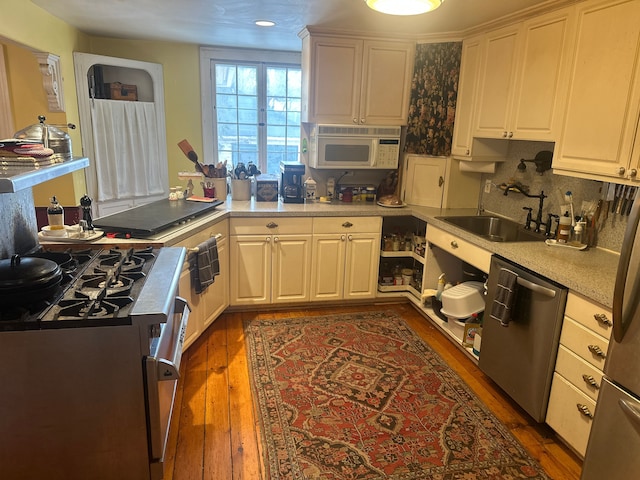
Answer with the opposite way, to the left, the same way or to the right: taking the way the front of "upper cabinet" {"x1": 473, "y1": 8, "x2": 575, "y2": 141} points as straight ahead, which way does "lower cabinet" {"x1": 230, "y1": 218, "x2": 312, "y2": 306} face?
to the left

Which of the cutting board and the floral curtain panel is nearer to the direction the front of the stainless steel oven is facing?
the floral curtain panel

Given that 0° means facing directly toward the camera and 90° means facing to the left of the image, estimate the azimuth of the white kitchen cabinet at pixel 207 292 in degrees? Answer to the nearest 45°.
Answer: approximately 315°

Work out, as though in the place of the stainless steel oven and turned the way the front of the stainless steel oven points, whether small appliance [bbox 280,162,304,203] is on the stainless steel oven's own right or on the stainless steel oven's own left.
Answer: on the stainless steel oven's own left

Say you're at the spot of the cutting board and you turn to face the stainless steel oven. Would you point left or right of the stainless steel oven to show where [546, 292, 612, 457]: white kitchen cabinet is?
left

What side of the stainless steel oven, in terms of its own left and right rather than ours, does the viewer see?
right

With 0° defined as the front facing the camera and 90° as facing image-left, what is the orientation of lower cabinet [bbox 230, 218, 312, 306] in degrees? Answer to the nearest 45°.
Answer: approximately 0°

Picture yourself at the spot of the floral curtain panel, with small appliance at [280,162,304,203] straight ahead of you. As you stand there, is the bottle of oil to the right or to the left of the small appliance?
left

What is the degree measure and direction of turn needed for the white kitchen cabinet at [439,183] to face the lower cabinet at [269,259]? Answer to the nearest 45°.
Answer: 0° — it already faces it

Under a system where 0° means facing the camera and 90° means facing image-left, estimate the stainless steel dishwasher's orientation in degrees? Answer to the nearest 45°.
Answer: approximately 45°

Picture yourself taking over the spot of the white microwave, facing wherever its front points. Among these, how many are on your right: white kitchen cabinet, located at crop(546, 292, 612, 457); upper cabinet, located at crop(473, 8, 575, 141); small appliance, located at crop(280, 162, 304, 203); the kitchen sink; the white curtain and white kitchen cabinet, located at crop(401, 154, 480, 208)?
2
